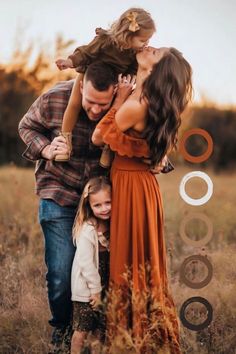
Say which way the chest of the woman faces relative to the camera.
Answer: to the viewer's left

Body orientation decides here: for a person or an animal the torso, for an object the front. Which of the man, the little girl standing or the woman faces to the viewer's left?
the woman

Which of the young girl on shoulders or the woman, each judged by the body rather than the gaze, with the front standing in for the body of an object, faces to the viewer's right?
the young girl on shoulders

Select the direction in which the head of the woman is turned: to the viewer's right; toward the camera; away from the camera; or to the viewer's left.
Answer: to the viewer's left

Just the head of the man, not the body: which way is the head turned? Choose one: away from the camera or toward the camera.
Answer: toward the camera

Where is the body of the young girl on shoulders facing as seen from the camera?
to the viewer's right

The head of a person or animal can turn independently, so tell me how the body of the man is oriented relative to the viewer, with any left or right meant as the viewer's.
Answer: facing the viewer and to the right of the viewer

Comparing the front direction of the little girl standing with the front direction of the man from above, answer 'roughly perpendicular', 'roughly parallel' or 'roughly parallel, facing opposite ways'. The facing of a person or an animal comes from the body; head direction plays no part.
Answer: roughly parallel

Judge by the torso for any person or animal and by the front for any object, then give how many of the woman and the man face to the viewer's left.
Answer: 1

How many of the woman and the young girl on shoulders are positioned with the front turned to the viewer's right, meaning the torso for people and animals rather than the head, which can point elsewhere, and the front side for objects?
1
